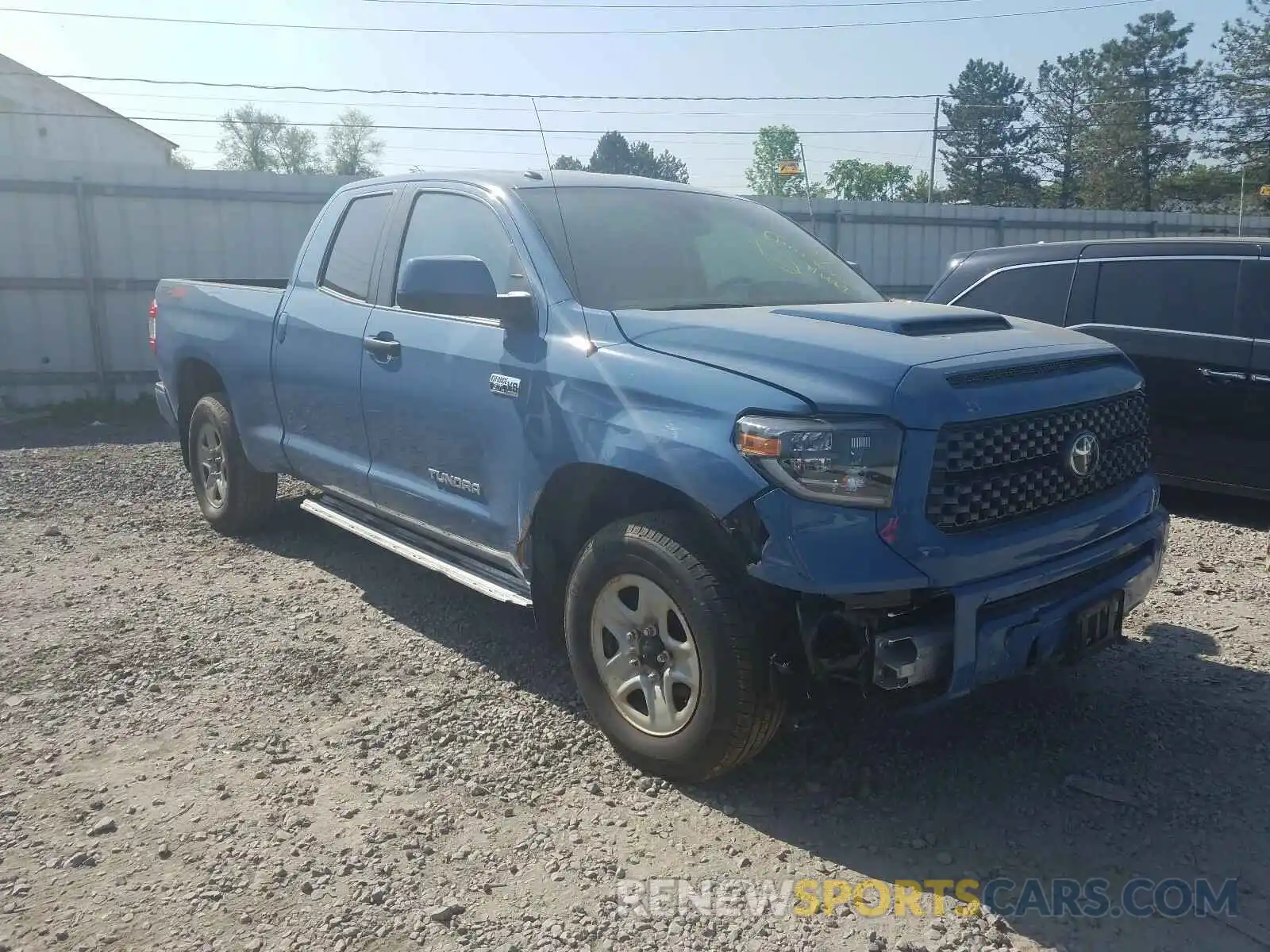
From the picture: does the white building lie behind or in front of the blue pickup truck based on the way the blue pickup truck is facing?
behind

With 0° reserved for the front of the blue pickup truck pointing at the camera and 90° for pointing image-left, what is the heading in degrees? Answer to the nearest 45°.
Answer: approximately 315°
